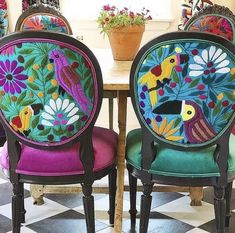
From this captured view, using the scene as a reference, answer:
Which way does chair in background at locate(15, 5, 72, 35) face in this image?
toward the camera

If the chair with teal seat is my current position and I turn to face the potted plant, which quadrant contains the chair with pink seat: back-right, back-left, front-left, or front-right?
front-left

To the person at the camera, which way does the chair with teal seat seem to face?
facing away from the viewer

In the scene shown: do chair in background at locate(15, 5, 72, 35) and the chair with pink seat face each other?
yes

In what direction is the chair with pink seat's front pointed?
away from the camera

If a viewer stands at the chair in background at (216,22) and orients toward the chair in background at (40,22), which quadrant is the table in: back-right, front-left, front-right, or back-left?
front-left

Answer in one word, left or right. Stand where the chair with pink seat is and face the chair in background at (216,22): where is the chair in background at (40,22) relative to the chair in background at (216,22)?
left

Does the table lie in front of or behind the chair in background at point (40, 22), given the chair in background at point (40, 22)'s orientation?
in front

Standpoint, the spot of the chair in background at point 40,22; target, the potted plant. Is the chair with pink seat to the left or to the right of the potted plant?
right

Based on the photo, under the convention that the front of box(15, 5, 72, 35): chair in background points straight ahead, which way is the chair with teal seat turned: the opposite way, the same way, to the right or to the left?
the opposite way

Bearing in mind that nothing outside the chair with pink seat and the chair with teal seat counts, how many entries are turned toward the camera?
0

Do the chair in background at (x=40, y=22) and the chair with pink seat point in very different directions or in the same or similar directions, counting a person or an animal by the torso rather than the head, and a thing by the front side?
very different directions

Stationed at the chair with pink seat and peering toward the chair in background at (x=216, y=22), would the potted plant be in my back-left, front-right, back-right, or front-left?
front-left

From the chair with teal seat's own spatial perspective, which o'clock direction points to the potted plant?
The potted plant is roughly at 11 o'clock from the chair with teal seat.

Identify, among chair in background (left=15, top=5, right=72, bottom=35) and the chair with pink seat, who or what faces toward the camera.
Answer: the chair in background

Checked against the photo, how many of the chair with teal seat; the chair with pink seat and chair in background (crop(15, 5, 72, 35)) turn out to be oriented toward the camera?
1

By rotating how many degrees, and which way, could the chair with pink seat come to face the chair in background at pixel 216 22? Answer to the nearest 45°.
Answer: approximately 45° to its right
